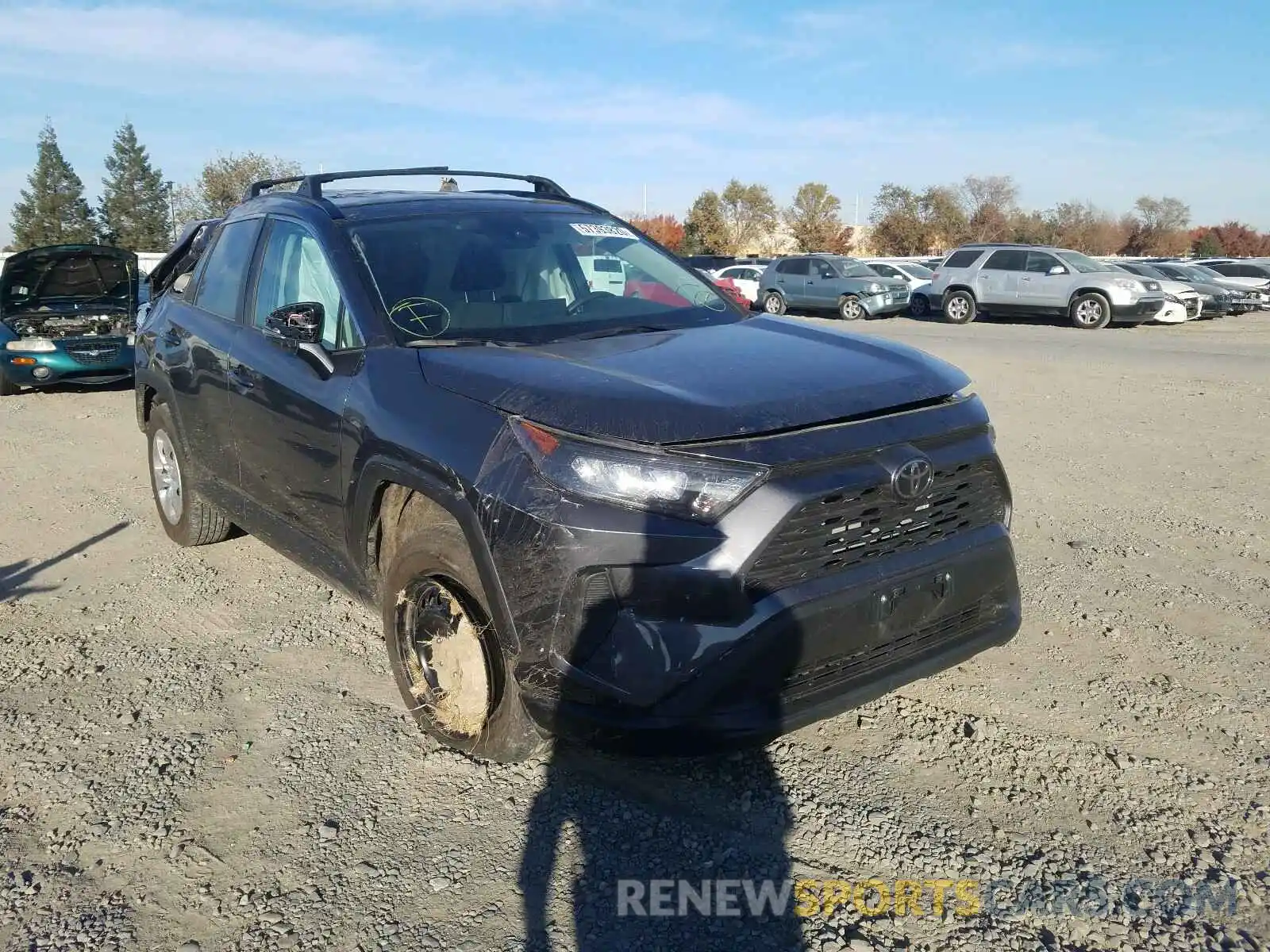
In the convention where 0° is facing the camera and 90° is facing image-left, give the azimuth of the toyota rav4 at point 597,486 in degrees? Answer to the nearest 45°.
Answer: approximately 315°

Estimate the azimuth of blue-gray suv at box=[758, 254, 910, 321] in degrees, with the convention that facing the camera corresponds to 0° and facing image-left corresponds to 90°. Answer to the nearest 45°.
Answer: approximately 315°

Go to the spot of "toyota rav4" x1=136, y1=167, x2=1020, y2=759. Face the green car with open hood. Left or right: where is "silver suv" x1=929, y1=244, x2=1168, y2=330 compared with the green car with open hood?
right

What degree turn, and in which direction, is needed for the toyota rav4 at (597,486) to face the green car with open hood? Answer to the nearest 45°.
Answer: approximately 180°

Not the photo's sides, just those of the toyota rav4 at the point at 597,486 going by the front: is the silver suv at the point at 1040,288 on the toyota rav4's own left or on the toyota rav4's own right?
on the toyota rav4's own left

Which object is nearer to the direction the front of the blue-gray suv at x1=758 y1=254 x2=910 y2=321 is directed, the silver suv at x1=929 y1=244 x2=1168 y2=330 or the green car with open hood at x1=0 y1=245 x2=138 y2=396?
the silver suv
